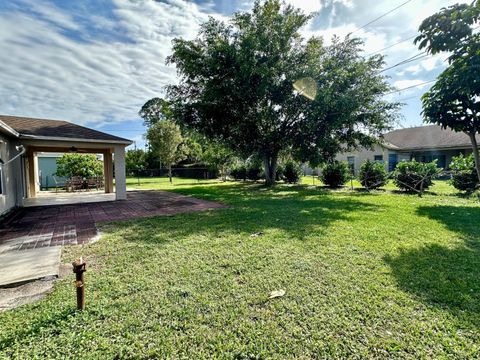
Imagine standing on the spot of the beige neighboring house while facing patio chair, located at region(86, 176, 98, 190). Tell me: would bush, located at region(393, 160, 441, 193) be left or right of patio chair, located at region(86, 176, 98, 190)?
left
